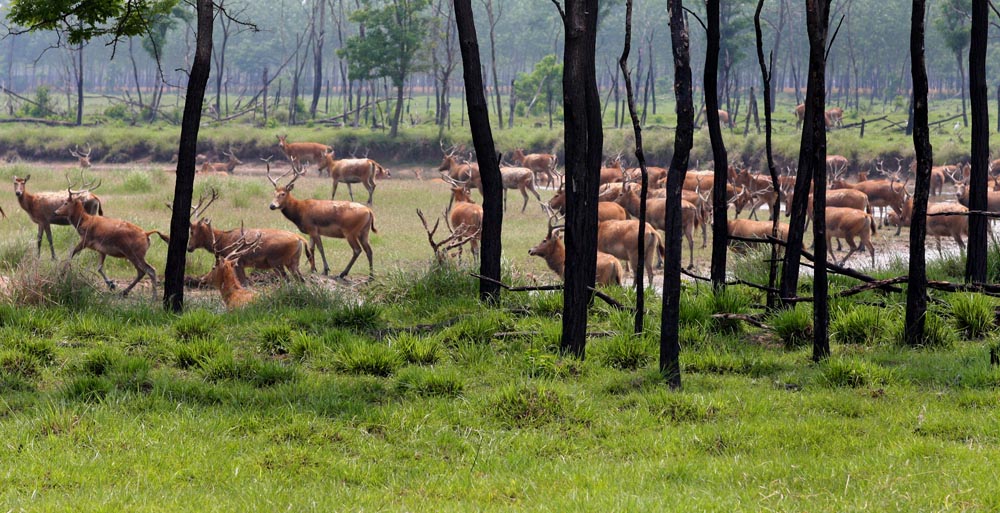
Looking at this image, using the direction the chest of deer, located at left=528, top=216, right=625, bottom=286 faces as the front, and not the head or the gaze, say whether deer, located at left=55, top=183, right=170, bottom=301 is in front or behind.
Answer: in front

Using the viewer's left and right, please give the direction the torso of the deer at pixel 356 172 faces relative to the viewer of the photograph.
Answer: facing to the left of the viewer

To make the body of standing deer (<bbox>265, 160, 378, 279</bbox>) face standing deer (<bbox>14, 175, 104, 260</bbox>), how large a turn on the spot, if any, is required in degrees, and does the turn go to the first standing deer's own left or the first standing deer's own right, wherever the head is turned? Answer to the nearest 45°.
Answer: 0° — it already faces it

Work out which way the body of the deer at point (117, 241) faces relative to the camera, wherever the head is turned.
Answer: to the viewer's left

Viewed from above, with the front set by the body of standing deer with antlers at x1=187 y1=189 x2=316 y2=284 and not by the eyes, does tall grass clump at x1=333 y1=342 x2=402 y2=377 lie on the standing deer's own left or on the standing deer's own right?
on the standing deer's own left

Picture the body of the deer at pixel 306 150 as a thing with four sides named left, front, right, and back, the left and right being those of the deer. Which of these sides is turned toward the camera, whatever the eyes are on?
left

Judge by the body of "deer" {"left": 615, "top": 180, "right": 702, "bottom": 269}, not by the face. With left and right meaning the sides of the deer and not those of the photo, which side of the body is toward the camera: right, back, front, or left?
left

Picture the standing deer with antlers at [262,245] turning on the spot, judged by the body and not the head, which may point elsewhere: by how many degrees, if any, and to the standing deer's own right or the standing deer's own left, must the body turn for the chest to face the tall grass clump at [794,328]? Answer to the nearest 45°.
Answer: approximately 135° to the standing deer's own left

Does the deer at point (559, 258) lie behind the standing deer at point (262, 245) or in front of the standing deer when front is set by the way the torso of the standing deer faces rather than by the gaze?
behind

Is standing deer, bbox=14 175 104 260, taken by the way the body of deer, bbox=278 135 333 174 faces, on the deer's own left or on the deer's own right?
on the deer's own left

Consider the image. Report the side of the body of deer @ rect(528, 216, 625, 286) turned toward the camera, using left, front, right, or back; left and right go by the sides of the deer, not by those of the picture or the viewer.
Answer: left

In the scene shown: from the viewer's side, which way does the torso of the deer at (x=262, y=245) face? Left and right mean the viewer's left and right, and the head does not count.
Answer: facing to the left of the viewer
